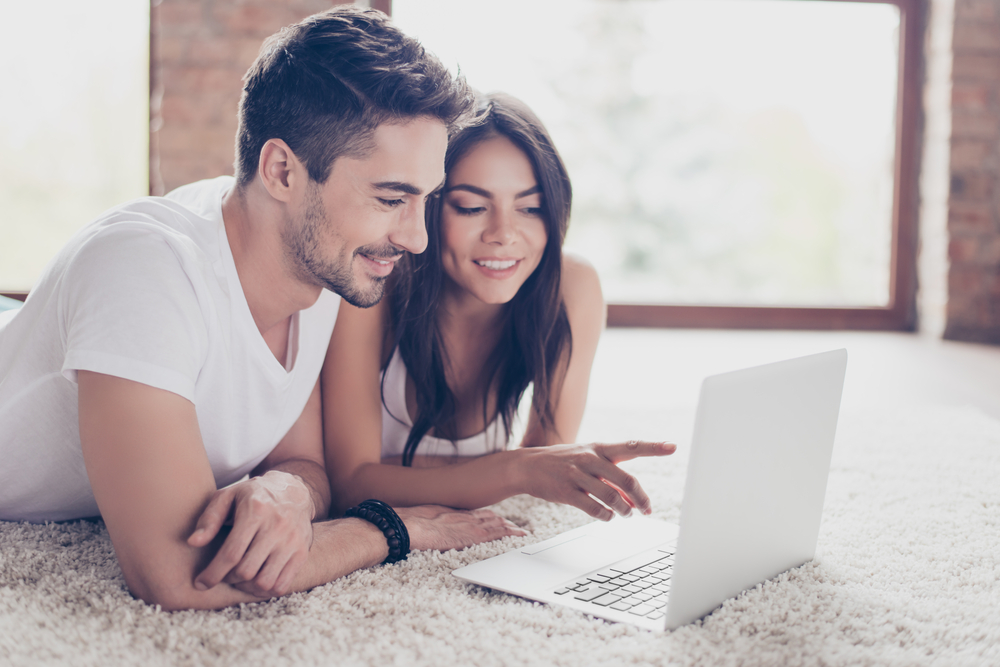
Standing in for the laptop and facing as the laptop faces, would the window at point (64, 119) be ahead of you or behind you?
ahead

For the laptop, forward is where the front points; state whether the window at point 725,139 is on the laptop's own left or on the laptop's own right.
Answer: on the laptop's own right

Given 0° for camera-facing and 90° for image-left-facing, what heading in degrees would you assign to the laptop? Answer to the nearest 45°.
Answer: approximately 135°

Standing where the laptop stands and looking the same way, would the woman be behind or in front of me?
in front
